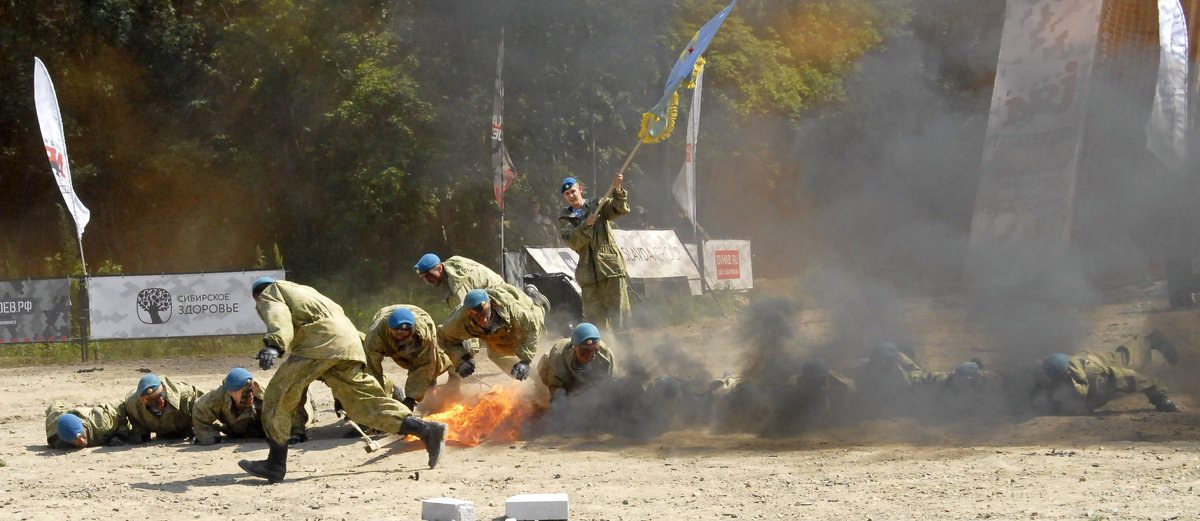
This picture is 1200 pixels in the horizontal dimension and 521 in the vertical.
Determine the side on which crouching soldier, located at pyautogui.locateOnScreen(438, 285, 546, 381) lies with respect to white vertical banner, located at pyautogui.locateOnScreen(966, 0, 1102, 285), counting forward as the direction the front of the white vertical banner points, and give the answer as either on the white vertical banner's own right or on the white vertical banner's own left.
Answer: on the white vertical banner's own right

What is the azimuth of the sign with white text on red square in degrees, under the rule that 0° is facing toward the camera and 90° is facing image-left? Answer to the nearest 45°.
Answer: approximately 0°

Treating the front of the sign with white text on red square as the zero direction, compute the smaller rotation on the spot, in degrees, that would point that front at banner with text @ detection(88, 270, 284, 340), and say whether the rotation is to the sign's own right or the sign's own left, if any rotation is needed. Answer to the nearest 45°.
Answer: approximately 45° to the sign's own right

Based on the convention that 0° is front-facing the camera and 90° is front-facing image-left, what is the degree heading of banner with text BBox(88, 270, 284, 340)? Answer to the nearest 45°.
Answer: approximately 0°

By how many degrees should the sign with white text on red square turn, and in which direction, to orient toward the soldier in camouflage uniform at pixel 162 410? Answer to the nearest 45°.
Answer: approximately 45° to its right

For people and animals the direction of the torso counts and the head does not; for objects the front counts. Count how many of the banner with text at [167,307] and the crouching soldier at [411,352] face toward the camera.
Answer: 2

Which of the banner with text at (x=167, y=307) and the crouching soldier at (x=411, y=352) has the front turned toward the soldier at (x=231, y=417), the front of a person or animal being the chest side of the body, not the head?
the banner with text

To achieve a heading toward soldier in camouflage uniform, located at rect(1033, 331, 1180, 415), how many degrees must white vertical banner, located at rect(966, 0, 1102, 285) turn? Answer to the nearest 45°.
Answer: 0° — it already faces them

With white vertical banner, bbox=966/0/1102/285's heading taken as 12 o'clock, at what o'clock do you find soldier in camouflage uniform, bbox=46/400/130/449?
The soldier in camouflage uniform is roughly at 2 o'clock from the white vertical banner.

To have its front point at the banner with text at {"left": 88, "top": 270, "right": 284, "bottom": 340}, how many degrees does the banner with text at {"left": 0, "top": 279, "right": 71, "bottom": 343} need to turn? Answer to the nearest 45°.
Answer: approximately 45° to its left

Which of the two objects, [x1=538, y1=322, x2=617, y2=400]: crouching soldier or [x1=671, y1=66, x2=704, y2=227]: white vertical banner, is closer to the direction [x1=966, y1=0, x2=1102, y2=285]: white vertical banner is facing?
the crouching soldier

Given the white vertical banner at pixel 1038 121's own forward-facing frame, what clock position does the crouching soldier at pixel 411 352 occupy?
The crouching soldier is roughly at 2 o'clock from the white vertical banner.
